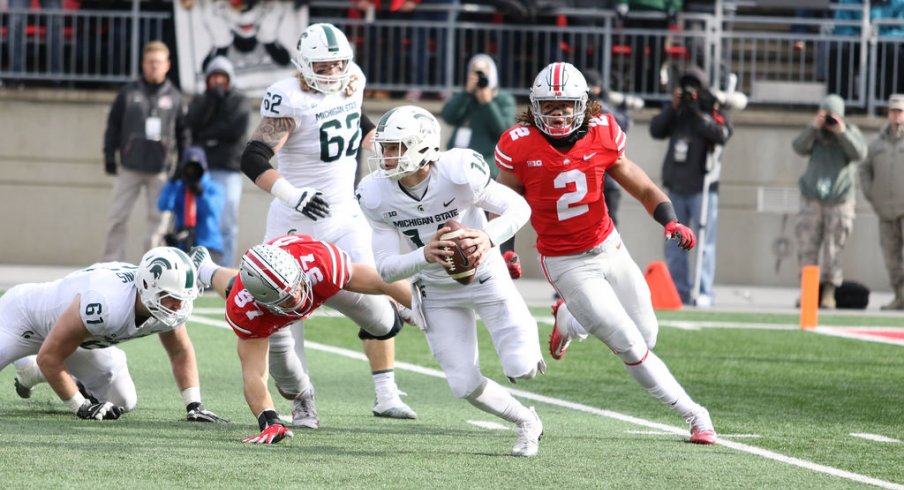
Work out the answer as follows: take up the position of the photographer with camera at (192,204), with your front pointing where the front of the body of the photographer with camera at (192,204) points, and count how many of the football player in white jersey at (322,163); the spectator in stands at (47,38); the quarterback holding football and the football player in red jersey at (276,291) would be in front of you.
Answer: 3

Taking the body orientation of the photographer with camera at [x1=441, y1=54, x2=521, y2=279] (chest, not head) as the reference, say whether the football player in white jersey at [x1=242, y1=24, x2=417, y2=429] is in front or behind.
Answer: in front

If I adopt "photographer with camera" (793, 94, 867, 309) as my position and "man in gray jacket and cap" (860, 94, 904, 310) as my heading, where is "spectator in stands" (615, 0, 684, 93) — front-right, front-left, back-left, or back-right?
back-left

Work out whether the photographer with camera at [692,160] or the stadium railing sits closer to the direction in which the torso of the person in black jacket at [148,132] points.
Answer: the photographer with camera

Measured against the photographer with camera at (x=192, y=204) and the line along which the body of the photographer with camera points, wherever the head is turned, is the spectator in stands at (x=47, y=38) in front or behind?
behind

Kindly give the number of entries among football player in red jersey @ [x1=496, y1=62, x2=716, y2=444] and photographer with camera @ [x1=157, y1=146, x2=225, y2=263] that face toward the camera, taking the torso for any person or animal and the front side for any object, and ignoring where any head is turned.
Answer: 2
